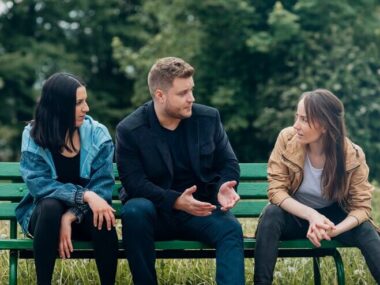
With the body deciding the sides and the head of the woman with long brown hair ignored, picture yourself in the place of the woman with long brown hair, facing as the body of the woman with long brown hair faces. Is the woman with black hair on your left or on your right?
on your right

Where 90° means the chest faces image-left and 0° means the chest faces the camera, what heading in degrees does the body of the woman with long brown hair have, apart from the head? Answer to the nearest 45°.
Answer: approximately 0°

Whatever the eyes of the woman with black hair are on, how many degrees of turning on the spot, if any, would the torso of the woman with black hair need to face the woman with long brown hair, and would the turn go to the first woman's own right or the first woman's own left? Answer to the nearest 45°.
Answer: approximately 90° to the first woman's own left

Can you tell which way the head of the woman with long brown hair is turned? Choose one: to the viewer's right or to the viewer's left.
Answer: to the viewer's left

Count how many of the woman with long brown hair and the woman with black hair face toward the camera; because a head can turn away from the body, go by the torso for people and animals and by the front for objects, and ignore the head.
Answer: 2

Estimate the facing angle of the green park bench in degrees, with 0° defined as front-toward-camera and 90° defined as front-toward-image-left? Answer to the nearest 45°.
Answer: approximately 0°

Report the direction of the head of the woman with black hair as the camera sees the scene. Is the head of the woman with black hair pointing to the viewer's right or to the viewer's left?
to the viewer's right
